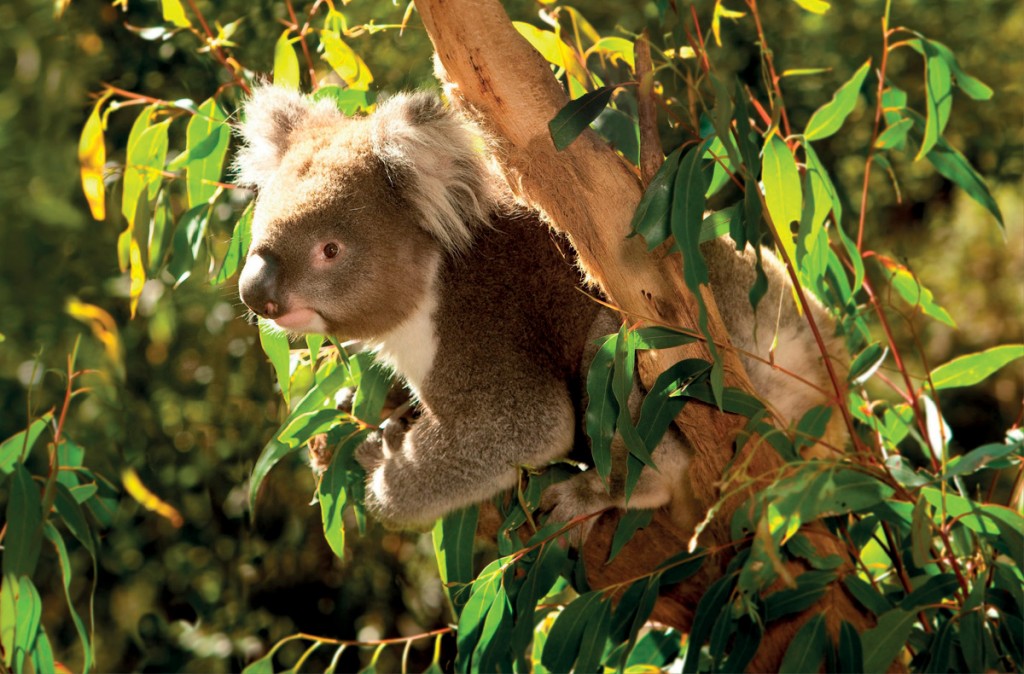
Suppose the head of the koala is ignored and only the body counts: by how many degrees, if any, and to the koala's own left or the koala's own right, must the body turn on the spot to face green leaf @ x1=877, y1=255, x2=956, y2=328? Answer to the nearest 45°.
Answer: approximately 180°

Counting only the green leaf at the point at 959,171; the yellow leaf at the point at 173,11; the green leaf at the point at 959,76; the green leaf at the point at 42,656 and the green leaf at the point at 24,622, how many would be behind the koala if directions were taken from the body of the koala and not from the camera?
2

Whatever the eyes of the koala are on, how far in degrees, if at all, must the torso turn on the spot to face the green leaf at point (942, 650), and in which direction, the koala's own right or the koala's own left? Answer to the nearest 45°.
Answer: approximately 135° to the koala's own left

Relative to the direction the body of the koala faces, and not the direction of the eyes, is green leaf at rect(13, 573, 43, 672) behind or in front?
in front

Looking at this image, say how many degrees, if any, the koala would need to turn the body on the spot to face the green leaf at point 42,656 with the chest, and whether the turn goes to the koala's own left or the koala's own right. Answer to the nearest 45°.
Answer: approximately 45° to the koala's own left

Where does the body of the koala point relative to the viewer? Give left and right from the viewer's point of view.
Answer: facing to the left of the viewer

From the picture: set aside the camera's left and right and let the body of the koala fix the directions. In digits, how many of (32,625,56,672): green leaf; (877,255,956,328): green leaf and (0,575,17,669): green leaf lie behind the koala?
1

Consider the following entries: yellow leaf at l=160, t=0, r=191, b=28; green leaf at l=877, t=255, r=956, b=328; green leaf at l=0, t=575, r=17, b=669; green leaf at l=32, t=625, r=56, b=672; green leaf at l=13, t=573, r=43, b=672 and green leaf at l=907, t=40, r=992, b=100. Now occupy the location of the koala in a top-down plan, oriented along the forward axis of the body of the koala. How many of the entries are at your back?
2

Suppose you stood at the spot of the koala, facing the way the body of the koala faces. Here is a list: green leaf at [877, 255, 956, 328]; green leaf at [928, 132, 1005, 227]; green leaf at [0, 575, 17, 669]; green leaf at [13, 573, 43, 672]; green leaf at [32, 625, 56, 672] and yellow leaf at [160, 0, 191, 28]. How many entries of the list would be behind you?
2

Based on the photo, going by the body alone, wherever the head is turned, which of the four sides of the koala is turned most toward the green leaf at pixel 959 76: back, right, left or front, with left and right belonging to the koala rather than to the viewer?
back
